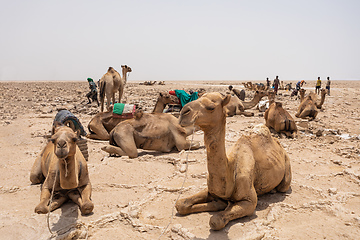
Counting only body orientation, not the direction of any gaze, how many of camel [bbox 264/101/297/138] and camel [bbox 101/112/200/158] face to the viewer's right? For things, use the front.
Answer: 1

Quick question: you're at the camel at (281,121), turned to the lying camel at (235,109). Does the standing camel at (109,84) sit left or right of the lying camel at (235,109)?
left

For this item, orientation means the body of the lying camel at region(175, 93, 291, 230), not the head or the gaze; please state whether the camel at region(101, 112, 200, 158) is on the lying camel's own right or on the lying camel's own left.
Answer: on the lying camel's own right

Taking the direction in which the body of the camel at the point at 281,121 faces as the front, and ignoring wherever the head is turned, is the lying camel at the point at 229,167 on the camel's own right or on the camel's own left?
on the camel's own left

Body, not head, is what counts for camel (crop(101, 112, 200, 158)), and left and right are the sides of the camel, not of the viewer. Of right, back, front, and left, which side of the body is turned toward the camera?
right

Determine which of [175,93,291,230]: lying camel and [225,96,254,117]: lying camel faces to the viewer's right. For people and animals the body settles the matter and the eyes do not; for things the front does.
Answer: [225,96,254,117]: lying camel

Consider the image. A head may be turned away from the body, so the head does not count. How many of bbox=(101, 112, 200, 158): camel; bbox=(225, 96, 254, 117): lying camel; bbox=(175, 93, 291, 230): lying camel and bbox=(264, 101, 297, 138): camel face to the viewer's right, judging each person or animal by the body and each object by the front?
2

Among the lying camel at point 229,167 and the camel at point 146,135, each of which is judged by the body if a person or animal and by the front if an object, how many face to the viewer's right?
1

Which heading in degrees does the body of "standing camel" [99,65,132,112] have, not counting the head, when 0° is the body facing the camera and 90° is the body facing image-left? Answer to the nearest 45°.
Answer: approximately 225°

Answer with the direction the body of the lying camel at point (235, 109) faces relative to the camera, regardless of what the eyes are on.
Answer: to the viewer's right

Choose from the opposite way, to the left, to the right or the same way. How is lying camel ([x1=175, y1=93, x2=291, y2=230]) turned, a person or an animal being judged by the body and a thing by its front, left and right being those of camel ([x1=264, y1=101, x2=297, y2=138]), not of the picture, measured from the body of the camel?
to the left

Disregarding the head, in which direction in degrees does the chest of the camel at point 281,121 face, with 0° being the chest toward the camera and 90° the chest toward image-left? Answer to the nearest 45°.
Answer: approximately 135°

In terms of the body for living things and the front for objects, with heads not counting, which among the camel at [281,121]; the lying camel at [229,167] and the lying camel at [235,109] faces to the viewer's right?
the lying camel at [235,109]

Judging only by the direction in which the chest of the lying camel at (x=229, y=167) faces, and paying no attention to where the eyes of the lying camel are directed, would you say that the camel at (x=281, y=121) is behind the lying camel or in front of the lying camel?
behind
